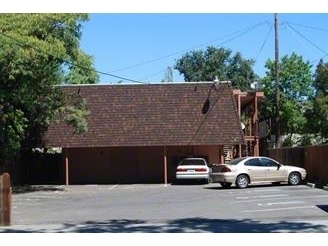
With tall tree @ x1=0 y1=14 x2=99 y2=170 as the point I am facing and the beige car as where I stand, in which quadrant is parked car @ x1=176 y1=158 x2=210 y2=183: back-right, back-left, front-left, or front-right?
front-right

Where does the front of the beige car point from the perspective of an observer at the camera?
facing away from the viewer and to the right of the viewer

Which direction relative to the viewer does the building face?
toward the camera

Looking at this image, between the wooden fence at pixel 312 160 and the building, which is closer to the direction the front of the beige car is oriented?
the wooden fence

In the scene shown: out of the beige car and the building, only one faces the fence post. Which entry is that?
the building

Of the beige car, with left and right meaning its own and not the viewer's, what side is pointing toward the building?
left

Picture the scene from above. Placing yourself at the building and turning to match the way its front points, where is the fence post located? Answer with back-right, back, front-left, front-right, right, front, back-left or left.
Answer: front

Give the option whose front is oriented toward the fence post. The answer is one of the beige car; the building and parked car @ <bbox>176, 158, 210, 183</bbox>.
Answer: the building

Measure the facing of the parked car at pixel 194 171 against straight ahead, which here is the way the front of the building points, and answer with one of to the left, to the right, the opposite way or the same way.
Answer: the opposite way

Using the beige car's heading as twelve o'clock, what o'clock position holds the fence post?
The fence post is roughly at 5 o'clock from the beige car.

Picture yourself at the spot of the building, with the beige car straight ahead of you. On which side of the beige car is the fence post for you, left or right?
right

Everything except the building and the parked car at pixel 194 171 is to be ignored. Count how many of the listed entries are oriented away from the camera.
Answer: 1

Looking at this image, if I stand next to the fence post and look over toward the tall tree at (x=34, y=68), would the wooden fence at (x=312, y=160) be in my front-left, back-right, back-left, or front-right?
front-right

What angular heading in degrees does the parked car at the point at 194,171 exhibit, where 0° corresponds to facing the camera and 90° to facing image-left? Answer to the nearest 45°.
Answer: approximately 180°

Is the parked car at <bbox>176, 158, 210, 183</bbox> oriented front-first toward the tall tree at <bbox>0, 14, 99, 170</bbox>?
no

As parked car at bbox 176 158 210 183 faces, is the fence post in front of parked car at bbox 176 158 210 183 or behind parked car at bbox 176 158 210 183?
behind

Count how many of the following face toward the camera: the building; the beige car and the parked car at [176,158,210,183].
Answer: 1

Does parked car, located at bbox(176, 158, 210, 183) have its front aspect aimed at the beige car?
no
